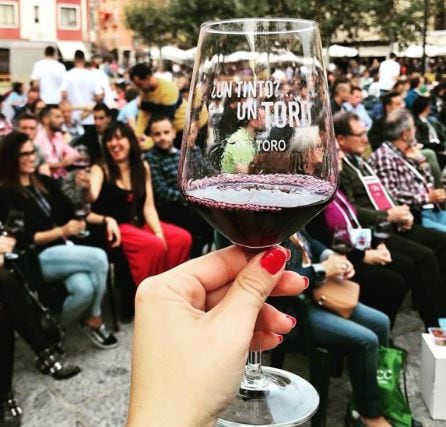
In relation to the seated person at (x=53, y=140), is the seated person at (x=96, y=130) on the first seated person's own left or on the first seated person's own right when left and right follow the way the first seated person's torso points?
on the first seated person's own left

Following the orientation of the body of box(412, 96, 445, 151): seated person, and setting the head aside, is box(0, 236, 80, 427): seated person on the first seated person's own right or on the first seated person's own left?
on the first seated person's own right

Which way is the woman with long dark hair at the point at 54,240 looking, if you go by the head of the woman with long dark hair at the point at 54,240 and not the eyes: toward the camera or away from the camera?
toward the camera

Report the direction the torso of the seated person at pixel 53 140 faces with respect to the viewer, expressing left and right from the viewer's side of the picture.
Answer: facing the viewer and to the right of the viewer

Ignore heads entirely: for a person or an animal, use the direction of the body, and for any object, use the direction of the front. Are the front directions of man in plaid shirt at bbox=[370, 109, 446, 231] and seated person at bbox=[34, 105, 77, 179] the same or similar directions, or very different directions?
same or similar directions

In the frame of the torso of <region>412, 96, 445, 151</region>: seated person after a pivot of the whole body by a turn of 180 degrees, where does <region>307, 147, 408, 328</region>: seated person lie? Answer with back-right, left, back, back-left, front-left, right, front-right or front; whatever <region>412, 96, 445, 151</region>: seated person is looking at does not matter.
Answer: back-left

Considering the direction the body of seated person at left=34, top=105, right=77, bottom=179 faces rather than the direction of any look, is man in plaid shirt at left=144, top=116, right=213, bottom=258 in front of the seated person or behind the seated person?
in front

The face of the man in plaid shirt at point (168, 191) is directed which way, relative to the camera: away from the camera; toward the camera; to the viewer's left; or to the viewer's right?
toward the camera

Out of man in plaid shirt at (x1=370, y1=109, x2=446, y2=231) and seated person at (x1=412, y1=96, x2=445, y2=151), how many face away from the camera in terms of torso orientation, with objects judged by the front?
0

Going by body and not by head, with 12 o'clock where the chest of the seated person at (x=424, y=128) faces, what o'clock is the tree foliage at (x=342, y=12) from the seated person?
The tree foliage is roughly at 7 o'clock from the seated person.

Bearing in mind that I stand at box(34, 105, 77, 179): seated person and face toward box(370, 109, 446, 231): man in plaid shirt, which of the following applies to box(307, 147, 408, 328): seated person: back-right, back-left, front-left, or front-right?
front-right
